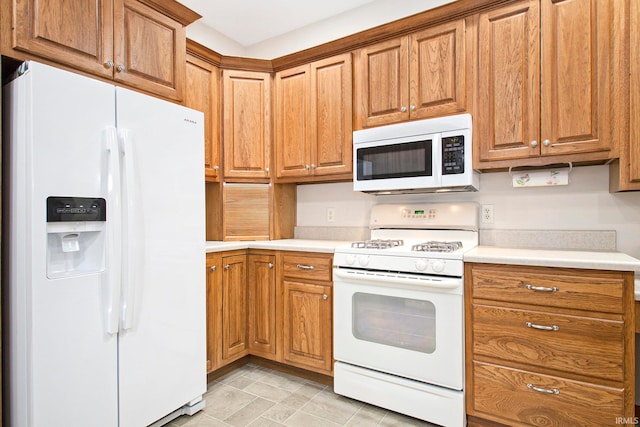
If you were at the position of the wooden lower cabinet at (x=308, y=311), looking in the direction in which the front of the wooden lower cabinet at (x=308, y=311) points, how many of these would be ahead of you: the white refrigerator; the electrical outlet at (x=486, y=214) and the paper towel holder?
1

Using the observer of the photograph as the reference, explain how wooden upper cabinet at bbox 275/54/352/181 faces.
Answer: facing the viewer and to the left of the viewer

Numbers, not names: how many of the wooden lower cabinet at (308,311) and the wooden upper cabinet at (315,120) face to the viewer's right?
0

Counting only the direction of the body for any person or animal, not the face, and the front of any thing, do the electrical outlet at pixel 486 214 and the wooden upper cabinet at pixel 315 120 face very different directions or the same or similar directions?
same or similar directions

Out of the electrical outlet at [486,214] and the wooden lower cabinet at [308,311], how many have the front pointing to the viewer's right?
0

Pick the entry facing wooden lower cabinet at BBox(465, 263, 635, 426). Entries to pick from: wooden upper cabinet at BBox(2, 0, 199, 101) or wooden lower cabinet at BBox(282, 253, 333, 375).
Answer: the wooden upper cabinet

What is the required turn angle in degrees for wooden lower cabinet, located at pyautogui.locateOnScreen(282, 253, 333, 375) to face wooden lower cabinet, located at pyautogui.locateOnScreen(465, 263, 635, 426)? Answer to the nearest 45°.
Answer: approximately 90° to its left

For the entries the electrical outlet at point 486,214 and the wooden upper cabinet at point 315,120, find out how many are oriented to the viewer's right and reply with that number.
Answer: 0

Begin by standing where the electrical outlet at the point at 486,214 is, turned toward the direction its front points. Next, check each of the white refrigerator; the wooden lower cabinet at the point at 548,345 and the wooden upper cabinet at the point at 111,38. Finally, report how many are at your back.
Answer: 0

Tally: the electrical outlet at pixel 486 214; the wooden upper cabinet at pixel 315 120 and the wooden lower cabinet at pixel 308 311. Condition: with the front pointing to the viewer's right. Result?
0

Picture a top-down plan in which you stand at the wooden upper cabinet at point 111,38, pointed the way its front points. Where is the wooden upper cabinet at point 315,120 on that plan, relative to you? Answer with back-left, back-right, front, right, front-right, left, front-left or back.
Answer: front-left

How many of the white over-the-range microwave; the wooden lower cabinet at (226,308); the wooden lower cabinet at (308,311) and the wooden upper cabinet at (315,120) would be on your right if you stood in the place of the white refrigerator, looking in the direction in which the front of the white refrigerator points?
0

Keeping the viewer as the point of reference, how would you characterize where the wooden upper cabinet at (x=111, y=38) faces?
facing the viewer and to the right of the viewer

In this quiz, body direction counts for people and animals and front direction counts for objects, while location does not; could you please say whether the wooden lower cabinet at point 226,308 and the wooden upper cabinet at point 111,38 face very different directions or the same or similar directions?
same or similar directions

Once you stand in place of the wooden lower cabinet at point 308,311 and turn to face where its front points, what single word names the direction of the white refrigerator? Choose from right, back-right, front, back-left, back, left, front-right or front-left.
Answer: front

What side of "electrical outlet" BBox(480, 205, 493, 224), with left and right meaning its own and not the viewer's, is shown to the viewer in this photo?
front
